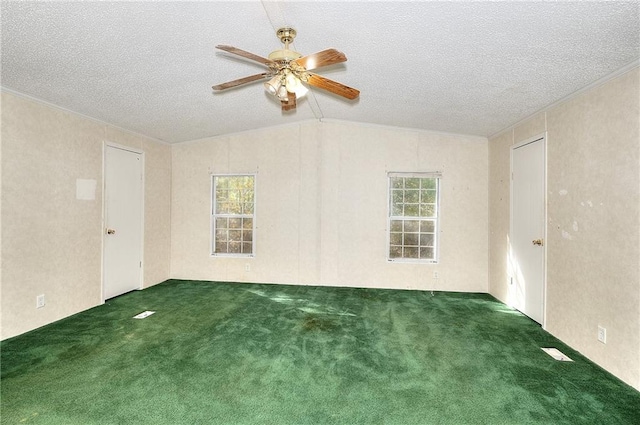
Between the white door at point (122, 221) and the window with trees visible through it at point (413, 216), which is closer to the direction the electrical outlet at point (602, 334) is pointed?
the white door

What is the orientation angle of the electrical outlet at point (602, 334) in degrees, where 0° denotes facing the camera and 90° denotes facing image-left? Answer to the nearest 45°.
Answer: approximately 45°

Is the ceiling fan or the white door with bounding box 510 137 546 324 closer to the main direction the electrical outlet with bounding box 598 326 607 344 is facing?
the ceiling fan

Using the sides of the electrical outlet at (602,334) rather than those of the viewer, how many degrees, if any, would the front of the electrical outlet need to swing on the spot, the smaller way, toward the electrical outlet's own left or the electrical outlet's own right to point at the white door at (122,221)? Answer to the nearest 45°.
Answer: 0° — it already faces it
